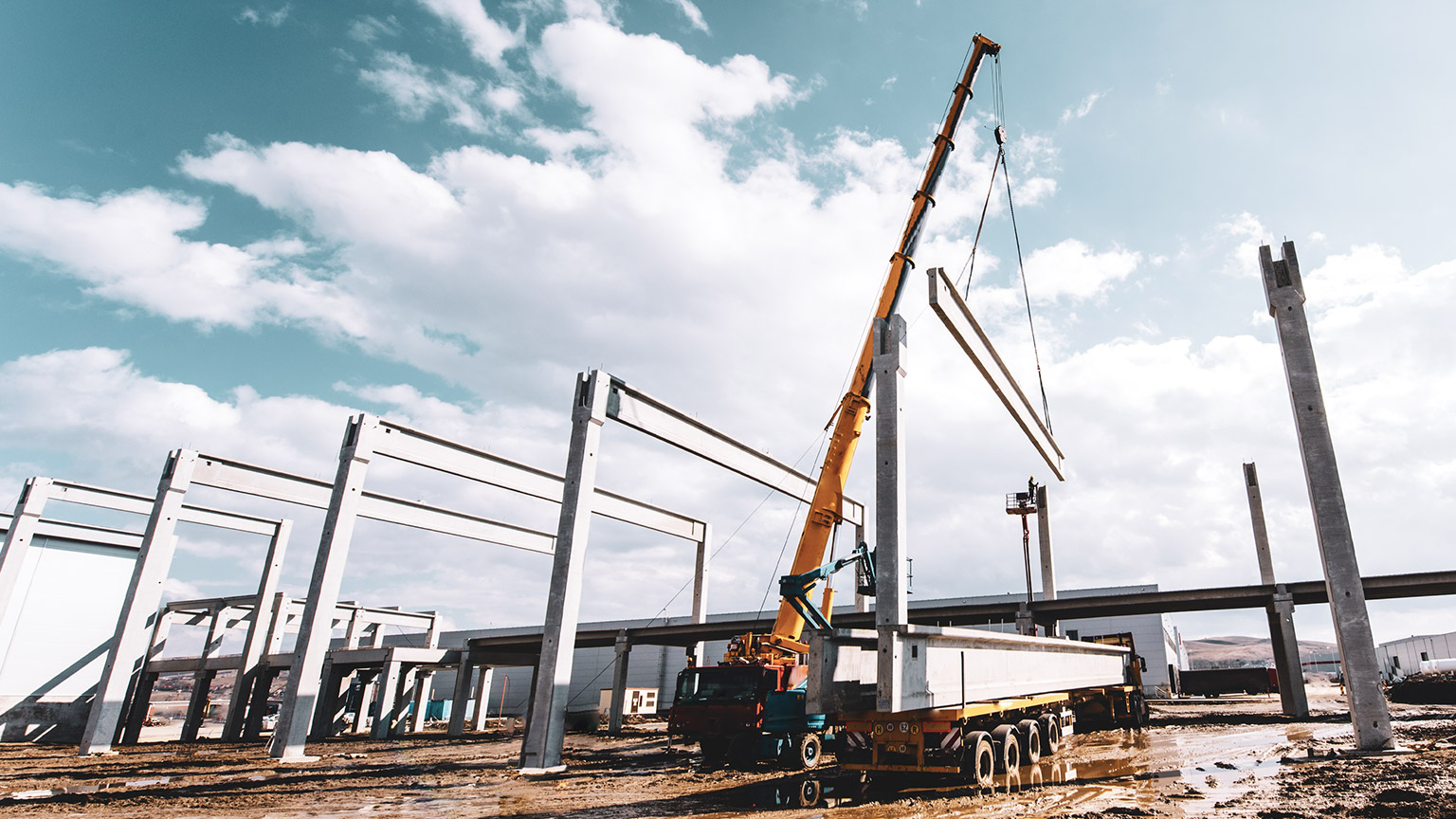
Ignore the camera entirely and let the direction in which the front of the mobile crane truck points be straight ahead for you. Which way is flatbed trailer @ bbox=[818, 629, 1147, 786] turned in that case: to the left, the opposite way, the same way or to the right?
the opposite way

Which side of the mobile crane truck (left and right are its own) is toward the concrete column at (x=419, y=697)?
right

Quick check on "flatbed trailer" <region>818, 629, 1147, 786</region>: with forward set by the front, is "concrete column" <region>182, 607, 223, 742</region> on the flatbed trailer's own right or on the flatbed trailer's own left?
on the flatbed trailer's own left

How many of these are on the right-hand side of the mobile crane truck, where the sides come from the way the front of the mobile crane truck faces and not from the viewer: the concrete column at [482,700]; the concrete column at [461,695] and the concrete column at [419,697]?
3

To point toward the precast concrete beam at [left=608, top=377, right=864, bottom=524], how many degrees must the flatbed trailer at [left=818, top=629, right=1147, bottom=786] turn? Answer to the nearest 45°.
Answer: approximately 90° to its left

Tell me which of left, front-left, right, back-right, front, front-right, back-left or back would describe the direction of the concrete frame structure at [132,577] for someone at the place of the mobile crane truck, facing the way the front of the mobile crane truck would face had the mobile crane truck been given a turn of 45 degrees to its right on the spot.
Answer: front

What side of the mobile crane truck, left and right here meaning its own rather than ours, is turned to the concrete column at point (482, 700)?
right

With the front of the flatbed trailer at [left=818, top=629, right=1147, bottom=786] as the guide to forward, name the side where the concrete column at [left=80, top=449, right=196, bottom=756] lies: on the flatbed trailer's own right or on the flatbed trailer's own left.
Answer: on the flatbed trailer's own left

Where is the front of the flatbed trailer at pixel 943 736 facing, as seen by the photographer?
facing away from the viewer and to the right of the viewer

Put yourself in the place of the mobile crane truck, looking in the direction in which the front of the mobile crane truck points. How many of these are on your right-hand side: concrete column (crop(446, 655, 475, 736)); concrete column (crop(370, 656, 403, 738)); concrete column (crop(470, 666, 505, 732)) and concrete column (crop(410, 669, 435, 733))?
4

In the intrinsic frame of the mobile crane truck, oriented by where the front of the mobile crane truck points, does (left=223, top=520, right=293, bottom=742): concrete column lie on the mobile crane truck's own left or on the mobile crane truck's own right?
on the mobile crane truck's own right
